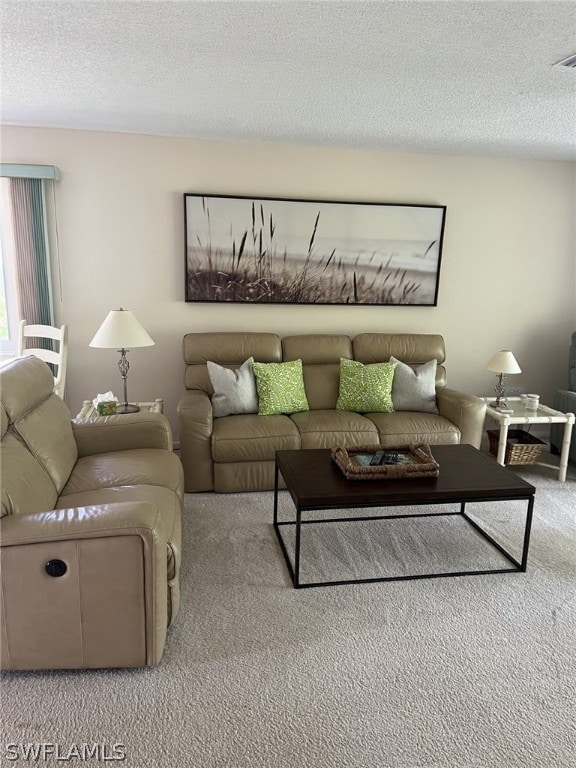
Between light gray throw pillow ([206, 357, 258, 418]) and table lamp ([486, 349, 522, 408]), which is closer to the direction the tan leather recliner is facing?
the table lamp

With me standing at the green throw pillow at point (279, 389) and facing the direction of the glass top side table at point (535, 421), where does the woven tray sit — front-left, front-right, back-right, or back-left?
front-right

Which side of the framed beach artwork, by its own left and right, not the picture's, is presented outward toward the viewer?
front

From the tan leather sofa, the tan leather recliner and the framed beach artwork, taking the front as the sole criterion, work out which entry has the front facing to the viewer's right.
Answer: the tan leather recliner

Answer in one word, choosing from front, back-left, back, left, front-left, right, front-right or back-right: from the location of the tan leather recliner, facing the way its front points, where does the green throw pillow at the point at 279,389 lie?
front-left

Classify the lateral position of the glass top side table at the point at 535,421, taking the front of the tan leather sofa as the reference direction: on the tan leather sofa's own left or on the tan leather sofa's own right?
on the tan leather sofa's own left

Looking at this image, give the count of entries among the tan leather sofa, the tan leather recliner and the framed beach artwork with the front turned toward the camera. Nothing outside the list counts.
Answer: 2

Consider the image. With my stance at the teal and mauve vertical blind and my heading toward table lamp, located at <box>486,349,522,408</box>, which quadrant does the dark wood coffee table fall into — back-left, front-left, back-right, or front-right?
front-right

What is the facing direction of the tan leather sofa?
toward the camera

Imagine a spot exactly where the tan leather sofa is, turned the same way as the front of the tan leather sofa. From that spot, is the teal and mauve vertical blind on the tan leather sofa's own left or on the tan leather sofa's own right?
on the tan leather sofa's own right

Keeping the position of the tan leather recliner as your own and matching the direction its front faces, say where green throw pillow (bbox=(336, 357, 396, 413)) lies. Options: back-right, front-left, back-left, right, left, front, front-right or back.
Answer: front-left

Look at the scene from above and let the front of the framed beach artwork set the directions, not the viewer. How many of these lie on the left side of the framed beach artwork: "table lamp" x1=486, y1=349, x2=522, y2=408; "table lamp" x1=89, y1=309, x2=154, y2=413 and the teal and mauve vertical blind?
1

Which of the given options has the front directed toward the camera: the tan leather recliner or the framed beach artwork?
the framed beach artwork

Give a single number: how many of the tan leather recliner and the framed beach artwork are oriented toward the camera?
1

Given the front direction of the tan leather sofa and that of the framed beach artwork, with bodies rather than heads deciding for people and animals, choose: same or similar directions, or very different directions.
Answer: same or similar directions

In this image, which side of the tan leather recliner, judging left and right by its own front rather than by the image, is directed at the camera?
right

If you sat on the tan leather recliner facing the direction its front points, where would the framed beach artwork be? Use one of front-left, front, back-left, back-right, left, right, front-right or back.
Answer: front-left

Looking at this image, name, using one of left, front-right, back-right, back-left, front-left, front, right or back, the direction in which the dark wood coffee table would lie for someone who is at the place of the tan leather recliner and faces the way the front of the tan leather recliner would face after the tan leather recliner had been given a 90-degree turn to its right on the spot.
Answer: left
